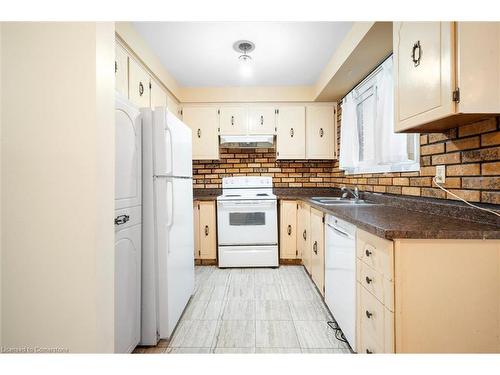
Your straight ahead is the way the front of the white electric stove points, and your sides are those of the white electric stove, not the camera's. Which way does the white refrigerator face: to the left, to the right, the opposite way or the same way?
to the left

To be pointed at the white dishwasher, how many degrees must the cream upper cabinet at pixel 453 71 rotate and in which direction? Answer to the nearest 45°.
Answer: approximately 90° to its right

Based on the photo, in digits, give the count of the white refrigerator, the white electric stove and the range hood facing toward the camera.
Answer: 2

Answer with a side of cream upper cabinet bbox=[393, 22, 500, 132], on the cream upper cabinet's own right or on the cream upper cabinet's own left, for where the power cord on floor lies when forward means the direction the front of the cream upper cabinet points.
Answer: on the cream upper cabinet's own right

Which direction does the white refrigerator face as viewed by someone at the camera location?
facing to the right of the viewer

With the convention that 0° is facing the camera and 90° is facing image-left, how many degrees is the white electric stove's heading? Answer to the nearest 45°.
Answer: approximately 0°

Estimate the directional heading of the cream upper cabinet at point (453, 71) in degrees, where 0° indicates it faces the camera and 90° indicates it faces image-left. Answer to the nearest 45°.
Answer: approximately 45°

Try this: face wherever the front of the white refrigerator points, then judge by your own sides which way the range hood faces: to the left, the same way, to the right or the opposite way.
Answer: to the right
